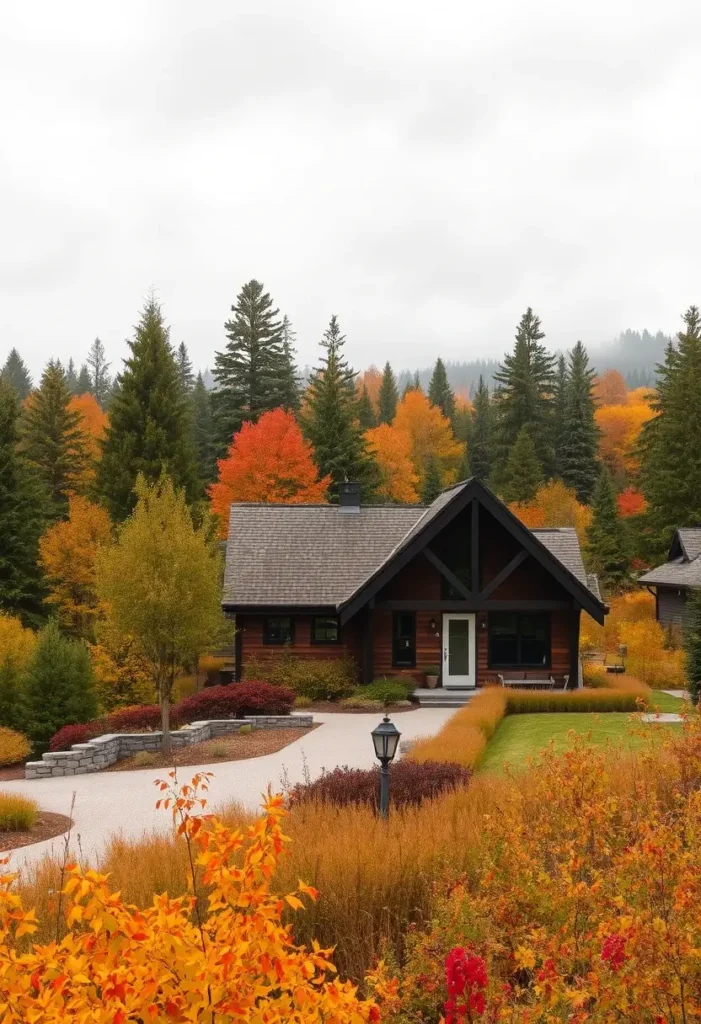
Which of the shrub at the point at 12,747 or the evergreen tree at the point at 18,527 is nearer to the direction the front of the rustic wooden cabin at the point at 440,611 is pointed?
the shrub

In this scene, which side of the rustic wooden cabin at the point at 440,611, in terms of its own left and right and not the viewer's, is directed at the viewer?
front

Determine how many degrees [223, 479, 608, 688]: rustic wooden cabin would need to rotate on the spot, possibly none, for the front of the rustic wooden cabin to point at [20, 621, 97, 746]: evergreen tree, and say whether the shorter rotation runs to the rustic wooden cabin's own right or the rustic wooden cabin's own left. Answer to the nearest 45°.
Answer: approximately 45° to the rustic wooden cabin's own right

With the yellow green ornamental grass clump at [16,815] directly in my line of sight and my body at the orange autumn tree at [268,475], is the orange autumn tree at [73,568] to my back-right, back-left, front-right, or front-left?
front-right

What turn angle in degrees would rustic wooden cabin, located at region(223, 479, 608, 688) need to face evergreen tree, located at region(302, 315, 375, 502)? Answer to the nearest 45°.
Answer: approximately 180°

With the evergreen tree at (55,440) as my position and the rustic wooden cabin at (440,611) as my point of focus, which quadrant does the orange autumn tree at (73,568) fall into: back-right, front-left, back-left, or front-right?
front-right

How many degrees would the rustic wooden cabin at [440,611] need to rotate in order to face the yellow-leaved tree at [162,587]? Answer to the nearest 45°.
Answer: approximately 45° to its right

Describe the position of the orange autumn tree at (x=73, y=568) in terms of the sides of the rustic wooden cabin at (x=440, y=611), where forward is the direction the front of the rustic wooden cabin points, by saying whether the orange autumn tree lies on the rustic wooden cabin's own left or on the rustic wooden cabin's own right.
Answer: on the rustic wooden cabin's own right

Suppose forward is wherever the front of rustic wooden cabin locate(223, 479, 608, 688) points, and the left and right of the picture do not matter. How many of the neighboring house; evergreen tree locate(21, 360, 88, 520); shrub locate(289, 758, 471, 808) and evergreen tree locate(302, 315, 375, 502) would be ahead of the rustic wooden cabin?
1

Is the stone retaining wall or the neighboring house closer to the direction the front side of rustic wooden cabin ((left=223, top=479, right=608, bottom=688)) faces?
the stone retaining wall

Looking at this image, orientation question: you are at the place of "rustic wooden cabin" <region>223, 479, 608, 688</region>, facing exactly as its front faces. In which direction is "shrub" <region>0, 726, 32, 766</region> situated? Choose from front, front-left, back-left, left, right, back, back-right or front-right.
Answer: front-right

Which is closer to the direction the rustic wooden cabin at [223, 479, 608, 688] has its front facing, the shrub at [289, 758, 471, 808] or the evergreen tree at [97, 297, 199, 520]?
the shrub

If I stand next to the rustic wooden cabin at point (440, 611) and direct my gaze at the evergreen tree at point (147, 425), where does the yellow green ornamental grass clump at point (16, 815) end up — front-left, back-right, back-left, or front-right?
back-left

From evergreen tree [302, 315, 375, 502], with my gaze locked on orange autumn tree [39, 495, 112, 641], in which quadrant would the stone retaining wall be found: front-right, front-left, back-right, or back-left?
front-left
